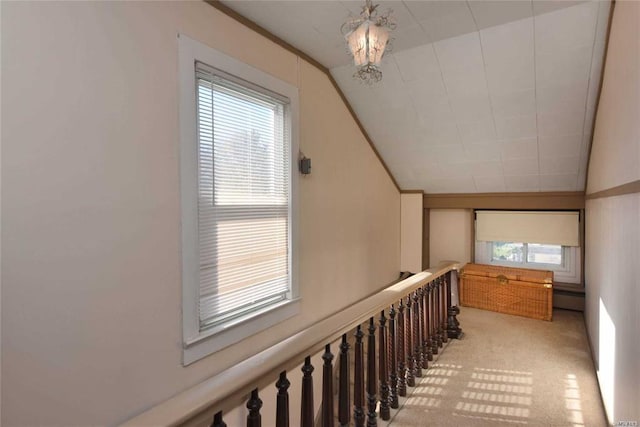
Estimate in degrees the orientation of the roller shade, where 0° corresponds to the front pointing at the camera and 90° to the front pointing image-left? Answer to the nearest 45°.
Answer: approximately 0°

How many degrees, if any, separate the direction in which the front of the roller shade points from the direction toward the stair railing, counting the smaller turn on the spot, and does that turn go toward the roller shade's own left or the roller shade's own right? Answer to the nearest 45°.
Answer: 0° — it already faces it

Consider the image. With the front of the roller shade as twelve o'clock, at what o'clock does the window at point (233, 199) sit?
The window is roughly at 1 o'clock from the roller shade.
